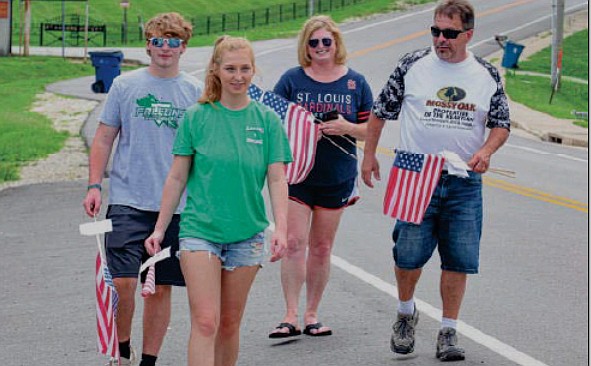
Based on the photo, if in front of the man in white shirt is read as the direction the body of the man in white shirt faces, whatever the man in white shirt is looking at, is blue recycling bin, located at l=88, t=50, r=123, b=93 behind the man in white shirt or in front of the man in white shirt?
behind

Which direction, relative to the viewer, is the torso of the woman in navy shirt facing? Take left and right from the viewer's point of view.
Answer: facing the viewer

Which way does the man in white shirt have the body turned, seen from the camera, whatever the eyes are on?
toward the camera

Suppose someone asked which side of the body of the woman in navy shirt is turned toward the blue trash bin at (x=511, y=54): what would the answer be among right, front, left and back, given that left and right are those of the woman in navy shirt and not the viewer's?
back

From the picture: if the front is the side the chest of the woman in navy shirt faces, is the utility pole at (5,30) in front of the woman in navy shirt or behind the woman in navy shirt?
behind

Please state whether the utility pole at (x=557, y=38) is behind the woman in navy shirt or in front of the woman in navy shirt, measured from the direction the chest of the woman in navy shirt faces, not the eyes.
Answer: behind

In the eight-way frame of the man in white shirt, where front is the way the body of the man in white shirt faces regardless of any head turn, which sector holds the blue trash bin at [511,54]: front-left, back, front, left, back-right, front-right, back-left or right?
back
